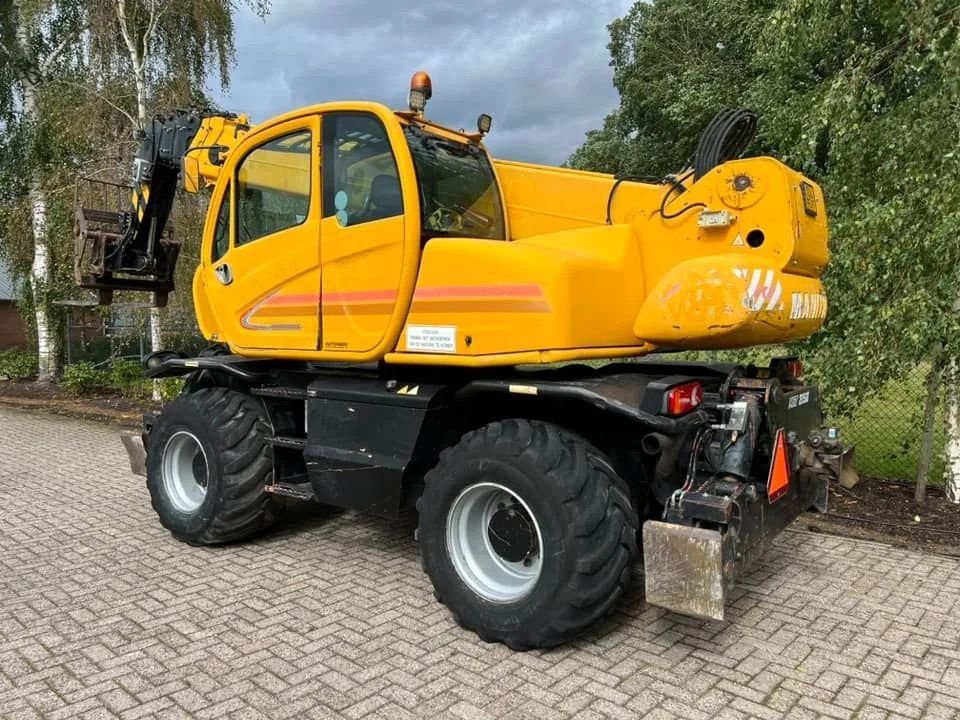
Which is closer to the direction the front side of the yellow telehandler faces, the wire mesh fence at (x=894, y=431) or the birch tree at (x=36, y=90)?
the birch tree

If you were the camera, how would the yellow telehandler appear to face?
facing away from the viewer and to the left of the viewer

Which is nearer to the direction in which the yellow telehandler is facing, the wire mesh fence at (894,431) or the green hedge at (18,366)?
the green hedge

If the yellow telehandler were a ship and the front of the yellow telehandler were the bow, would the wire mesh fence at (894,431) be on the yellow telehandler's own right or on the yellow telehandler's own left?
on the yellow telehandler's own right

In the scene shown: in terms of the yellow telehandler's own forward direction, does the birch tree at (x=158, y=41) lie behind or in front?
in front

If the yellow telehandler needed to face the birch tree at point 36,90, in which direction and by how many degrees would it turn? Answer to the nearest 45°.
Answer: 0° — it already faces it

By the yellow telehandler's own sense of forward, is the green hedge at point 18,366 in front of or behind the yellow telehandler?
in front
